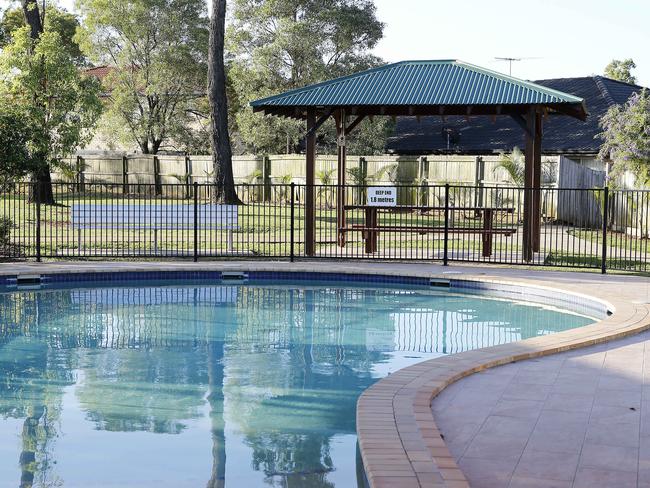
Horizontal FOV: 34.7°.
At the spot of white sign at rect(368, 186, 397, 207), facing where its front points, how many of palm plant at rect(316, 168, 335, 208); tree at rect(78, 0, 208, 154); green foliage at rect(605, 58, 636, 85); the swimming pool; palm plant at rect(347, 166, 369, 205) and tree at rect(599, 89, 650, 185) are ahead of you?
1

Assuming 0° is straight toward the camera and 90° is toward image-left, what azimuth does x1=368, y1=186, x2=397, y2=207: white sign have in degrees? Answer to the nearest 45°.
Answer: approximately 0°

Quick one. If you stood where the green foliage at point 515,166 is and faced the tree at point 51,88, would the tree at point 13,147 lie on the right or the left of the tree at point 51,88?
left

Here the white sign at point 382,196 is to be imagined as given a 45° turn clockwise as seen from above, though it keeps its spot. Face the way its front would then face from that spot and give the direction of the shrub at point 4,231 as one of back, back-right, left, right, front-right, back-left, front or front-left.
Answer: front-right

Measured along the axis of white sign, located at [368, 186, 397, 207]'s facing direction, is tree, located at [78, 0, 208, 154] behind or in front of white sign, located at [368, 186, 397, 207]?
behind

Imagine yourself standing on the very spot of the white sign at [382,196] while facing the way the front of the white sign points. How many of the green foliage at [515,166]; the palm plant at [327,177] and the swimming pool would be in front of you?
1

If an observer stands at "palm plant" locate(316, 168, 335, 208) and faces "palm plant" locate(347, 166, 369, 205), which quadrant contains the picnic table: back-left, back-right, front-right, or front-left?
front-right

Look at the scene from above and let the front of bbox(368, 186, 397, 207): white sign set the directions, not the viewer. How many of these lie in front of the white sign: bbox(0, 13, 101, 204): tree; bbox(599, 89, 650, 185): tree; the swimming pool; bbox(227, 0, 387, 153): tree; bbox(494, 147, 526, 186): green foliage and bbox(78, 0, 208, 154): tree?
1

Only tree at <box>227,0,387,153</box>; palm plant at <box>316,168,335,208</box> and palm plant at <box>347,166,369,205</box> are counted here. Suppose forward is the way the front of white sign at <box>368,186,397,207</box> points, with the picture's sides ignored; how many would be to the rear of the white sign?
3

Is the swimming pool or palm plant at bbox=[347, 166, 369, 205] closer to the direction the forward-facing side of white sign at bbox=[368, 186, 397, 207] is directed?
the swimming pool

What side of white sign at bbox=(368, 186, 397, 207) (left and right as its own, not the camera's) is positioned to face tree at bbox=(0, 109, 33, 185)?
right

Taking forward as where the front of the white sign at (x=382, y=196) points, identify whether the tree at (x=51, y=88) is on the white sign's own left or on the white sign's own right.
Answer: on the white sign's own right

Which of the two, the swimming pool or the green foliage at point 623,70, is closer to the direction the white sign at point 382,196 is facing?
the swimming pool

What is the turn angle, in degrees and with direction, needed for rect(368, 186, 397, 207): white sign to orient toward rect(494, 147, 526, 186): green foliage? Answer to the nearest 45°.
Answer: approximately 180°

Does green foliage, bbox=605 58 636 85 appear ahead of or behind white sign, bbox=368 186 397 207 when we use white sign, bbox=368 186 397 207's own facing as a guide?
behind

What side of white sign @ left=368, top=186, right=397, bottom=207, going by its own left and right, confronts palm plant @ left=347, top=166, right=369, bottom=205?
back
